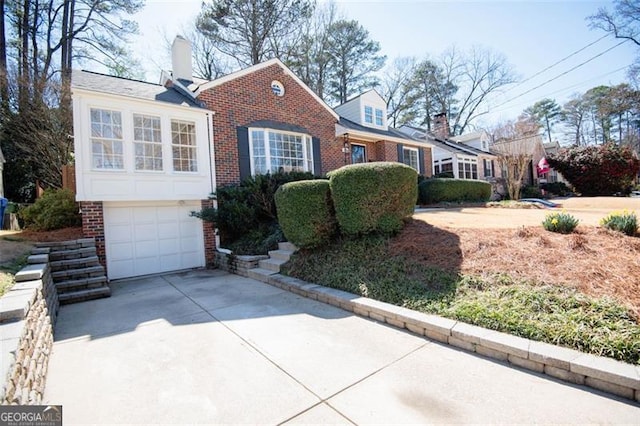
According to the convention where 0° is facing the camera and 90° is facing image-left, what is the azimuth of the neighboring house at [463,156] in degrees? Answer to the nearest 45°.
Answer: approximately 315°

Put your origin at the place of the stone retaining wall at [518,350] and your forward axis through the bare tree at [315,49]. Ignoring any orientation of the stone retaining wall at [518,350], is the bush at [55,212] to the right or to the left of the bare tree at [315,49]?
left

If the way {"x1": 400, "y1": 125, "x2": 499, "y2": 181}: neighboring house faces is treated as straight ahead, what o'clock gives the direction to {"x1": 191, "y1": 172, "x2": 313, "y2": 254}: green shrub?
The green shrub is roughly at 2 o'clock from the neighboring house.

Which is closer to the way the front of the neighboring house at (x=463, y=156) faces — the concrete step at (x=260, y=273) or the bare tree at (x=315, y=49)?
the concrete step

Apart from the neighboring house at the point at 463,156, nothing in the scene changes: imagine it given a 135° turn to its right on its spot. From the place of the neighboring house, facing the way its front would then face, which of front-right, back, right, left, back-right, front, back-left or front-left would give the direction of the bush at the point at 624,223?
left

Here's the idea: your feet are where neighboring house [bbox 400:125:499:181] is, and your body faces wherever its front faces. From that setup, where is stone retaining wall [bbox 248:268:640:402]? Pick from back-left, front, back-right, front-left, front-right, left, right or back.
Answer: front-right

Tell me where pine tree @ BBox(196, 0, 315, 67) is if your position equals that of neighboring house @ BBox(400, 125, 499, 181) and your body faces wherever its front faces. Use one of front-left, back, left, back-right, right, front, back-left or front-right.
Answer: right

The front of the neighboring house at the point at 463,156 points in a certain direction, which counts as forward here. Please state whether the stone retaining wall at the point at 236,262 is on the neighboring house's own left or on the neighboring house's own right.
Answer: on the neighboring house's own right

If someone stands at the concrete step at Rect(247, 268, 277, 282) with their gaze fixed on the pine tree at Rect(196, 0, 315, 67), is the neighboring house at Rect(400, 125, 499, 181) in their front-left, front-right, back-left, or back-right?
front-right

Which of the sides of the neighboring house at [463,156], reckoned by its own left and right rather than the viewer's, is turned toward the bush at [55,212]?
right
